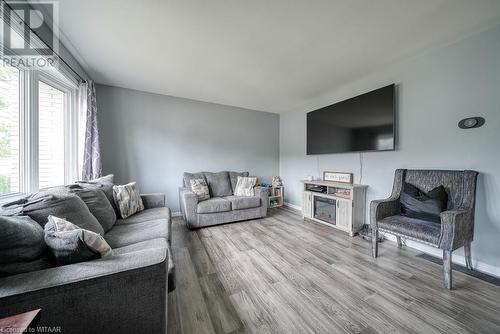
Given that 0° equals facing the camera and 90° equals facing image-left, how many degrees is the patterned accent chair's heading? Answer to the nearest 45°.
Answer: approximately 45°

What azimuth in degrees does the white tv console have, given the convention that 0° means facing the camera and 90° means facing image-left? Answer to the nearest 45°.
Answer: approximately 45°

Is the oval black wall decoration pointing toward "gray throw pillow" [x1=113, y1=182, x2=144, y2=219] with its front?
yes
